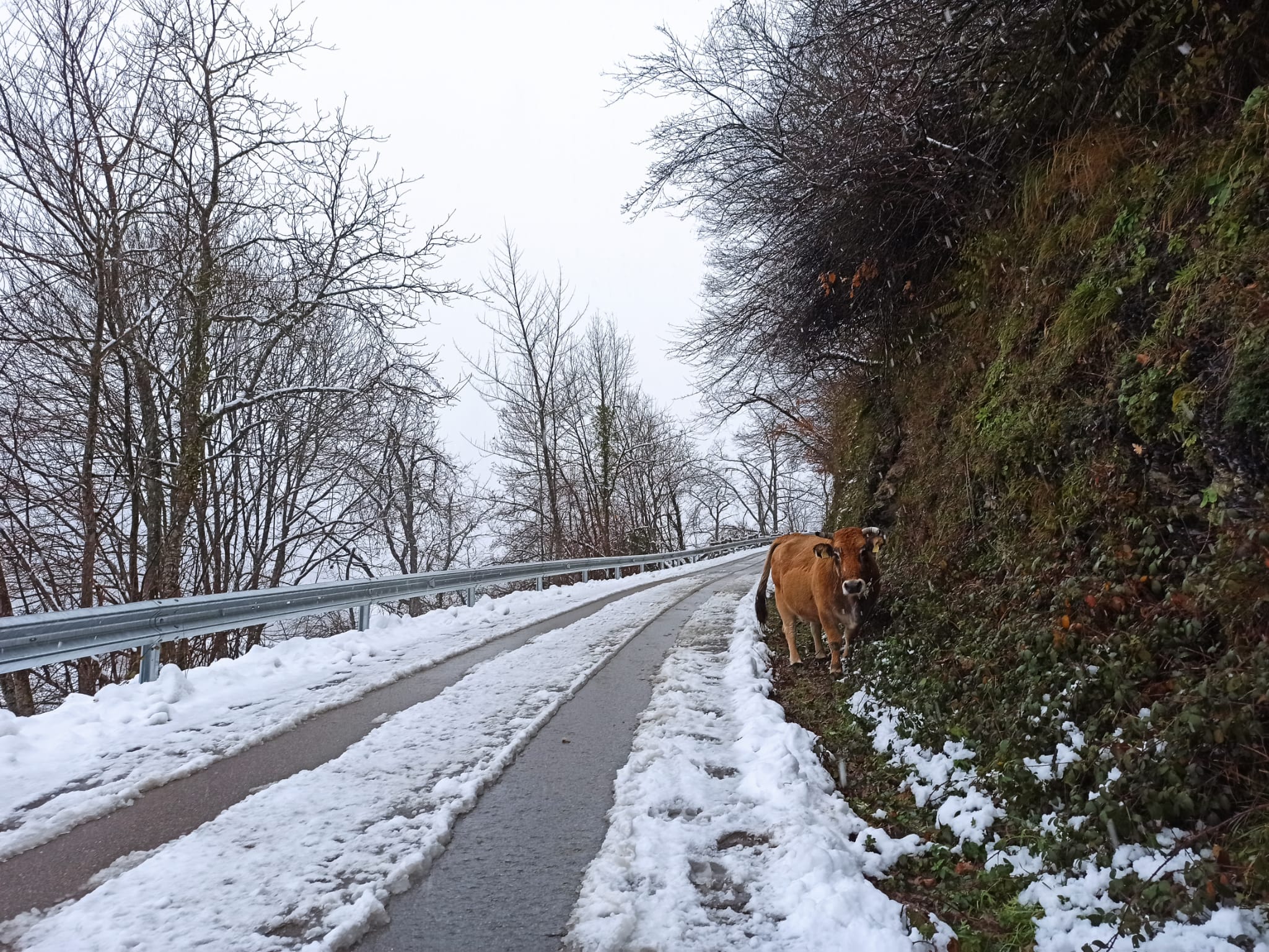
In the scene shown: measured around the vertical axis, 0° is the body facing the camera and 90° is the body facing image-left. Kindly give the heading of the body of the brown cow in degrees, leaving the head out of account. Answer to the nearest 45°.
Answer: approximately 315°
